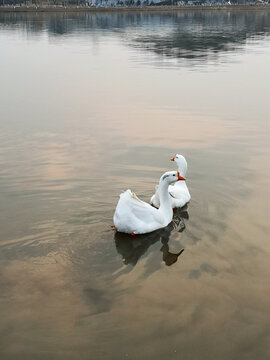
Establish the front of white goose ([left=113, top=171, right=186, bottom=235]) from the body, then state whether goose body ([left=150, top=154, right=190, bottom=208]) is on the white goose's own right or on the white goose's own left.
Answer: on the white goose's own left

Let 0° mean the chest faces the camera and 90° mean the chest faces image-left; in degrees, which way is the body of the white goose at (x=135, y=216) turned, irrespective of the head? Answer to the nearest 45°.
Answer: approximately 270°
